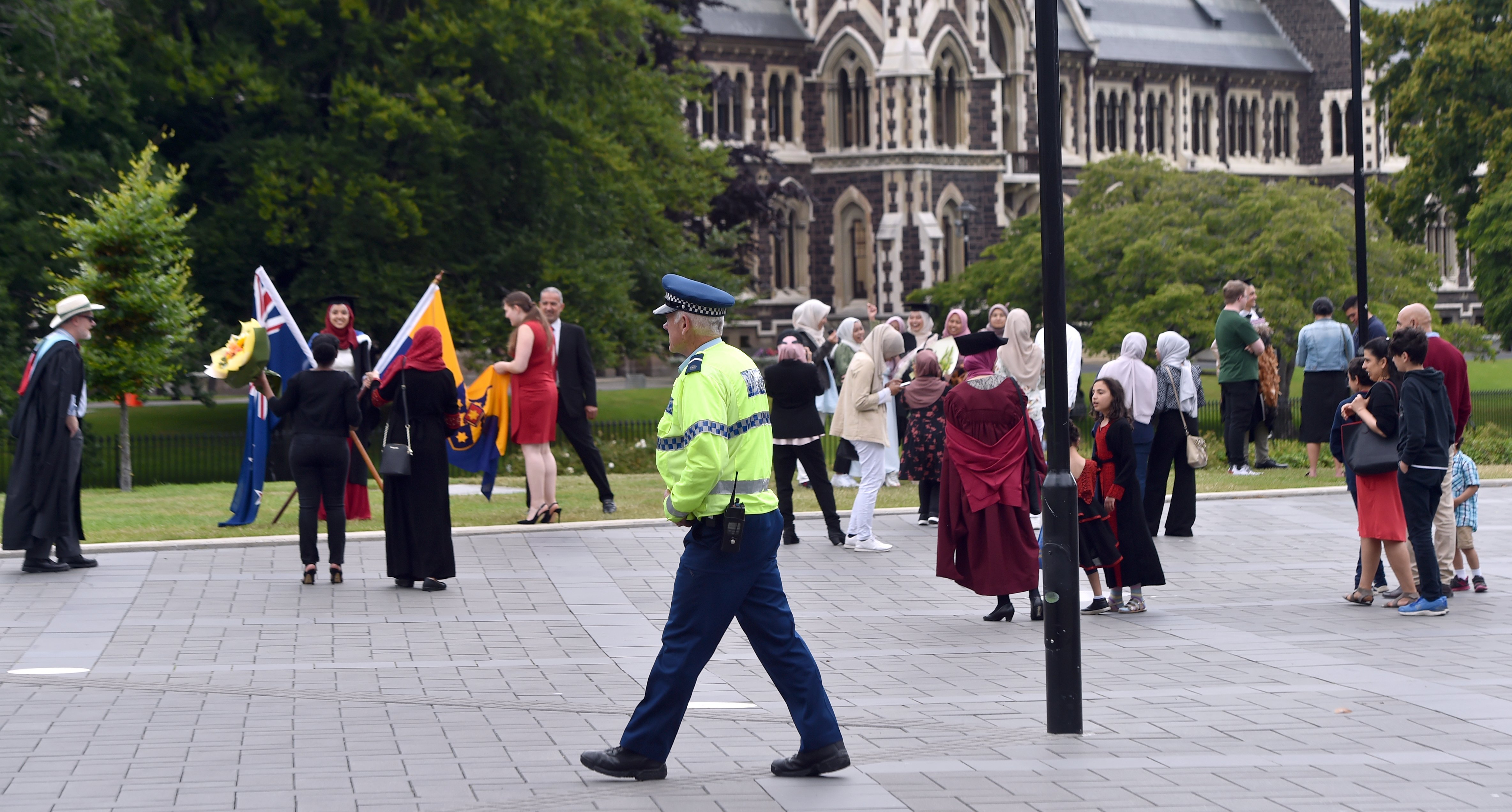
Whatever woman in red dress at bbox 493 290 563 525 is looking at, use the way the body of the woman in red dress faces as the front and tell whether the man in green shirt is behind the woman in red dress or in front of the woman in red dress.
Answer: behind

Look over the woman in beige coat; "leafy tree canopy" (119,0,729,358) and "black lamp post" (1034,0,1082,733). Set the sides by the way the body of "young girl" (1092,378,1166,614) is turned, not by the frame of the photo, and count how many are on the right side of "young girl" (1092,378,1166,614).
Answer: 2

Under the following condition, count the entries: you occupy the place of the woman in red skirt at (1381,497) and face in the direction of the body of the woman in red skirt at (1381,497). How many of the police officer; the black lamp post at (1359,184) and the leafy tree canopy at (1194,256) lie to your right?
2

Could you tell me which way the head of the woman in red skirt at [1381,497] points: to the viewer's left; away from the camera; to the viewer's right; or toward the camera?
to the viewer's left

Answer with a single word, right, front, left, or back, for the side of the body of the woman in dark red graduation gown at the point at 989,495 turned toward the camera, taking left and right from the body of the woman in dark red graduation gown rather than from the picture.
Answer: back

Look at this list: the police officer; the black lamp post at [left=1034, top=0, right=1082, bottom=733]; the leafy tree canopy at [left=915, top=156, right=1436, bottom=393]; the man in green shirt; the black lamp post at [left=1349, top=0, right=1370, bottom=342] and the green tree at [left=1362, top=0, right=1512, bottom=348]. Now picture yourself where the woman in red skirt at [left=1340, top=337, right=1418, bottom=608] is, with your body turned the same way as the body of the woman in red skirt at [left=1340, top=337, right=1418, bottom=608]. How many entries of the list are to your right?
4

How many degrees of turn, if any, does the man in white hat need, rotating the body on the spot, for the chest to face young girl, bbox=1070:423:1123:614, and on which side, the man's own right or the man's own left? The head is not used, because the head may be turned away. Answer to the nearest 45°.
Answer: approximately 45° to the man's own right

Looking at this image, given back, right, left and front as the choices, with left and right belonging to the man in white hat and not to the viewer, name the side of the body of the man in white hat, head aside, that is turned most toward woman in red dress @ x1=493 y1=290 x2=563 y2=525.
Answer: front

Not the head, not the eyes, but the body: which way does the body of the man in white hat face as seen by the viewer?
to the viewer's right

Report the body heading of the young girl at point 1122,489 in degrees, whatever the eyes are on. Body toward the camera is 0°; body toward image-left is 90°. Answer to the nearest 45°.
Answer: approximately 45°

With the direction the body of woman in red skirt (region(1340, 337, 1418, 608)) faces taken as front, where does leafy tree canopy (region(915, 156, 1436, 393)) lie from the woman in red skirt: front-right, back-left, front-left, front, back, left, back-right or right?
right

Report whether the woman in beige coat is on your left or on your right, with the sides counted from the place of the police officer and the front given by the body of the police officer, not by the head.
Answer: on your right
